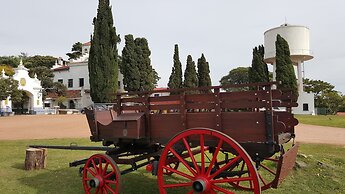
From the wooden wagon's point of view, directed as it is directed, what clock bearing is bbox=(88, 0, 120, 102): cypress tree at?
The cypress tree is roughly at 1 o'clock from the wooden wagon.

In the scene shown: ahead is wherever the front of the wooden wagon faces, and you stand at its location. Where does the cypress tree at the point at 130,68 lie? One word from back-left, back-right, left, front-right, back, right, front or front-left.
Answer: front-right

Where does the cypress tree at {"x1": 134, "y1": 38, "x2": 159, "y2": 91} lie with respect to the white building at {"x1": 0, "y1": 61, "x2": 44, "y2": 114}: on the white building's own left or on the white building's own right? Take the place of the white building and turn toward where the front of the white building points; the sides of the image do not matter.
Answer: on the white building's own left

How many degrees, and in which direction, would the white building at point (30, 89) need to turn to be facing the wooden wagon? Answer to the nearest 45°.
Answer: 0° — it already faces it

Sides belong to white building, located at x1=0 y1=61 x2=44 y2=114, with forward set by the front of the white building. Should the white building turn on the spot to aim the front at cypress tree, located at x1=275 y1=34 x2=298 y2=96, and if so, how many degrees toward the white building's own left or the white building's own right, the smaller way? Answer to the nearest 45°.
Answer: approximately 45° to the white building's own left

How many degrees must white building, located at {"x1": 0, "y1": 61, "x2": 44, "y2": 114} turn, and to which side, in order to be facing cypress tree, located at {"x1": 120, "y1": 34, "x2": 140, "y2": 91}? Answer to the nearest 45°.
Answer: approximately 45° to its left

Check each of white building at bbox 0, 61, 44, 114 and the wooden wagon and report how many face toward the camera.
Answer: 1

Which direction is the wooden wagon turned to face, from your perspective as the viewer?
facing away from the viewer and to the left of the viewer

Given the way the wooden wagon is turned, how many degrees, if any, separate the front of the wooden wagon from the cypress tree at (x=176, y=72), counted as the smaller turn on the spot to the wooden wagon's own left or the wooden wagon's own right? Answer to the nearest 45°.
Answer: approximately 45° to the wooden wagon's own right

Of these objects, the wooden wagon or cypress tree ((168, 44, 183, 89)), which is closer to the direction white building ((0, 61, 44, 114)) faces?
the wooden wagon
